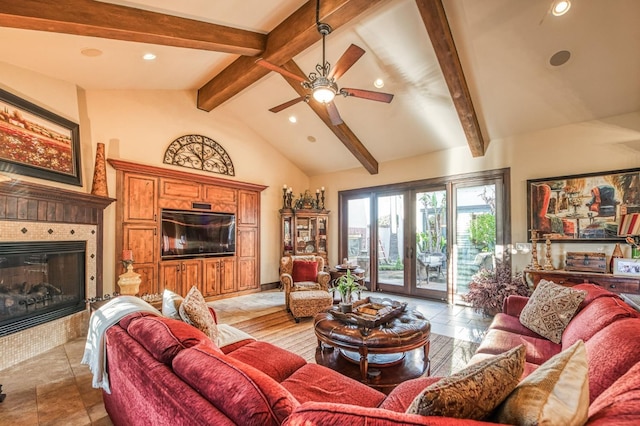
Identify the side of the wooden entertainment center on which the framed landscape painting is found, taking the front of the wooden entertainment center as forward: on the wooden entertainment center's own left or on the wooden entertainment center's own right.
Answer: on the wooden entertainment center's own right

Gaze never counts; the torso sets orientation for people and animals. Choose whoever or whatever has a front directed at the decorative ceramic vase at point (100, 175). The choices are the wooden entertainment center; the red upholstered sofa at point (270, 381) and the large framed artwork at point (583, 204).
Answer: the large framed artwork

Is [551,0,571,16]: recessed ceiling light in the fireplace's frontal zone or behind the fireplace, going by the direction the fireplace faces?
frontal zone

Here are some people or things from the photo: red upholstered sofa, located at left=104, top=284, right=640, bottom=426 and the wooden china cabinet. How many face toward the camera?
1

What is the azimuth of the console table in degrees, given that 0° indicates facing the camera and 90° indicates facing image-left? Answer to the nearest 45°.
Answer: approximately 45°

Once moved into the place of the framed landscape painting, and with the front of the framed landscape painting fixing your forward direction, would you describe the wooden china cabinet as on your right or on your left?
on your left

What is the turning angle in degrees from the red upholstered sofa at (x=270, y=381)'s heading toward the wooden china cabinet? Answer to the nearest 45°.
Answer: approximately 45° to its left

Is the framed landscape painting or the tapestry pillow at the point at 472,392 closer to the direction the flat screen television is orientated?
the tapestry pillow

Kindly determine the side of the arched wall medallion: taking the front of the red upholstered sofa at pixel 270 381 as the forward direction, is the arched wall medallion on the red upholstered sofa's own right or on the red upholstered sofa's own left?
on the red upholstered sofa's own left

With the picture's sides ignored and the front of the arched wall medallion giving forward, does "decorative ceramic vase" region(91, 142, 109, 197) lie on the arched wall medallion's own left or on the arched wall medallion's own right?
on the arched wall medallion's own right

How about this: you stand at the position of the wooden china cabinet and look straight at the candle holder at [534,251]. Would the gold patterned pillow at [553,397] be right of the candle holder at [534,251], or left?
right

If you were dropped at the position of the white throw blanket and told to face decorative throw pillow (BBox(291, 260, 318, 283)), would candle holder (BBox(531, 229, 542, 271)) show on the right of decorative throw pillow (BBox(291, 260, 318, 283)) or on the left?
right
